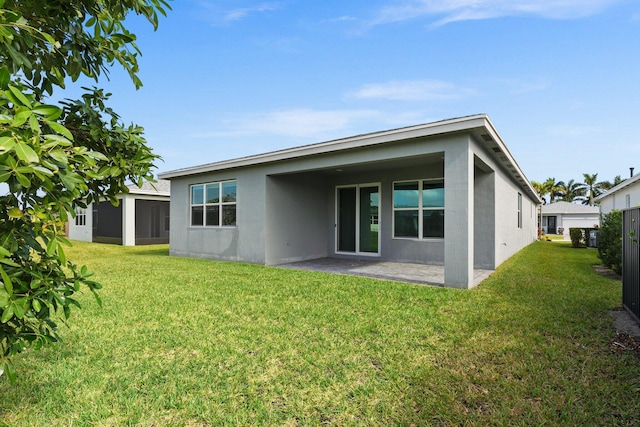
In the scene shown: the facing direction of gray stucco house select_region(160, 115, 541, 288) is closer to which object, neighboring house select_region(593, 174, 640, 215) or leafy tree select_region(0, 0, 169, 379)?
the neighboring house

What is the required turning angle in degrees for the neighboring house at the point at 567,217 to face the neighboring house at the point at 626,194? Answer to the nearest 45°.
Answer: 0° — it already faces it

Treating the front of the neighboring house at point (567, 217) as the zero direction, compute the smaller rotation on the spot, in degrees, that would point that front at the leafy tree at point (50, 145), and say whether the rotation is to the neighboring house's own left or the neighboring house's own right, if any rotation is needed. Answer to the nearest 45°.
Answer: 0° — it already faces it

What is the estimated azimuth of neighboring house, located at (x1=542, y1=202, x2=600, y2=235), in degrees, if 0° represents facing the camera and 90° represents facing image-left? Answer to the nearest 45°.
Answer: approximately 0°

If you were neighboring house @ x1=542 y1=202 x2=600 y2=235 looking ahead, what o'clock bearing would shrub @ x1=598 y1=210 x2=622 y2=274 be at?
The shrub is roughly at 12 o'clock from the neighboring house.

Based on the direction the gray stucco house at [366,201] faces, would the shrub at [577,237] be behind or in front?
in front

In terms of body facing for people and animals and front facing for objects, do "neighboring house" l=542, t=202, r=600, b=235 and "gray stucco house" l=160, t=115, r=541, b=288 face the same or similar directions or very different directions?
very different directions

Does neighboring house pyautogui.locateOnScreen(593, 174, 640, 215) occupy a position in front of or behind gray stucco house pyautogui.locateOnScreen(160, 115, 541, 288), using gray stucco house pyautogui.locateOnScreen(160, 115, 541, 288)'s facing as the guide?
in front

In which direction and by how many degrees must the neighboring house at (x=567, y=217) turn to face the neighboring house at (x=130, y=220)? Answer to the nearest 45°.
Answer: approximately 45° to its right

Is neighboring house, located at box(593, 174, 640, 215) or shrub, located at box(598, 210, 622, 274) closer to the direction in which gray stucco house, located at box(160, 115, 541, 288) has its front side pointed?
the neighboring house

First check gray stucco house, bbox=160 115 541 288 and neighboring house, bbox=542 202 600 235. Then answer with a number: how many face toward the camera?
1
